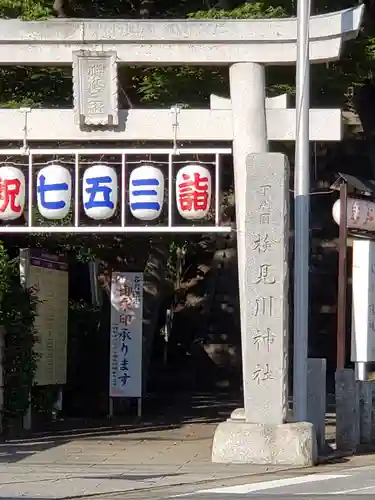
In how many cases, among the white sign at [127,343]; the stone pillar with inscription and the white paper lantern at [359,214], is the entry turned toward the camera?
3

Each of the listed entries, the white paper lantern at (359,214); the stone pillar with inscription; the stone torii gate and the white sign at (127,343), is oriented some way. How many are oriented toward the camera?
4

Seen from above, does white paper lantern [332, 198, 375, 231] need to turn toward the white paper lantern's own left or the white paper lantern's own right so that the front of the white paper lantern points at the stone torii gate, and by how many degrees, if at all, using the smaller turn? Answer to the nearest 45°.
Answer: approximately 45° to the white paper lantern's own right

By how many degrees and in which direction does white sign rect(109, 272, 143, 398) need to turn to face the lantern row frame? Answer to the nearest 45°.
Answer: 0° — it already faces it

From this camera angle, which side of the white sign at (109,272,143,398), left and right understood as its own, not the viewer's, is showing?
front

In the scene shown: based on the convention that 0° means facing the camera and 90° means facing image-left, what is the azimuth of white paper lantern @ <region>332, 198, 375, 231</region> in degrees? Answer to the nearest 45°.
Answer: approximately 0°

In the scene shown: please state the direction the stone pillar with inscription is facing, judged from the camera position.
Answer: facing the viewer

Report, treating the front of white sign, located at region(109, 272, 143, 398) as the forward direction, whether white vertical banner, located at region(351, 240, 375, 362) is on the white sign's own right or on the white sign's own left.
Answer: on the white sign's own left

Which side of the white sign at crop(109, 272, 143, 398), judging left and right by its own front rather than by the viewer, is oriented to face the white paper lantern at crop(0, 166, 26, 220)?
front
